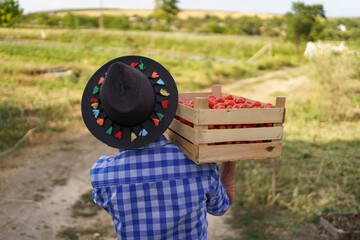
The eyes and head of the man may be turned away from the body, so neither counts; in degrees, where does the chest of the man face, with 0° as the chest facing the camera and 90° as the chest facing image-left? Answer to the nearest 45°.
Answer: approximately 180°

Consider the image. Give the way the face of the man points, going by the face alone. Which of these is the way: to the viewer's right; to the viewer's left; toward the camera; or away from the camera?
away from the camera

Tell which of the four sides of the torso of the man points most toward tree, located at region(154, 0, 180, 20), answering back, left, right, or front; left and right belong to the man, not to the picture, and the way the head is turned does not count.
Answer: front

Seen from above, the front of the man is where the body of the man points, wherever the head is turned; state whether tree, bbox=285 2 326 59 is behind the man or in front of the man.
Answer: in front

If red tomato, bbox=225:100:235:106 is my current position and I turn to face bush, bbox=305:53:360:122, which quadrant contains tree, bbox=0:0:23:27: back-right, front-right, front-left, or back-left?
front-left

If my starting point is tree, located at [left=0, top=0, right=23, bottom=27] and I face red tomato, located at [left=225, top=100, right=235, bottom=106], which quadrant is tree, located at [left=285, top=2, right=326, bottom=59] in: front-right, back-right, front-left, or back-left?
front-left

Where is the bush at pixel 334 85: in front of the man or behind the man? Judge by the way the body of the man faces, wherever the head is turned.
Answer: in front
